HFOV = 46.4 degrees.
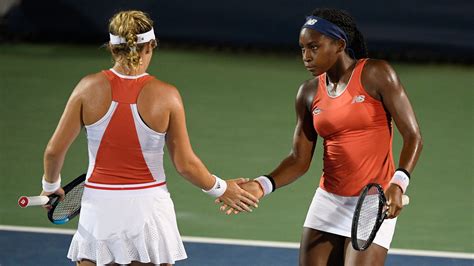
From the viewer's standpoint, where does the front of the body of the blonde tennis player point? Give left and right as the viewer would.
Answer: facing away from the viewer

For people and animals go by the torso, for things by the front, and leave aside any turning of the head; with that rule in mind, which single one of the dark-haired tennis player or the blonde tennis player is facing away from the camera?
the blonde tennis player

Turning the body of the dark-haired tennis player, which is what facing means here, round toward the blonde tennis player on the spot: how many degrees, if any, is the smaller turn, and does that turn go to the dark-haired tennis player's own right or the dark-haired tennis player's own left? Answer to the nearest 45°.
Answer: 0° — they already face them

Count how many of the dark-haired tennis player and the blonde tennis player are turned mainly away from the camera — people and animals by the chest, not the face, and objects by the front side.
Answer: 1

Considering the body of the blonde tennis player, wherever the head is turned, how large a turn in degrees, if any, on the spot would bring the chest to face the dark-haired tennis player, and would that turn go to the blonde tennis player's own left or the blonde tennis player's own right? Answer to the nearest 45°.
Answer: approximately 90° to the blonde tennis player's own right

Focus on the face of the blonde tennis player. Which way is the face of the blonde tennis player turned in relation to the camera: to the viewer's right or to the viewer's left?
to the viewer's right
